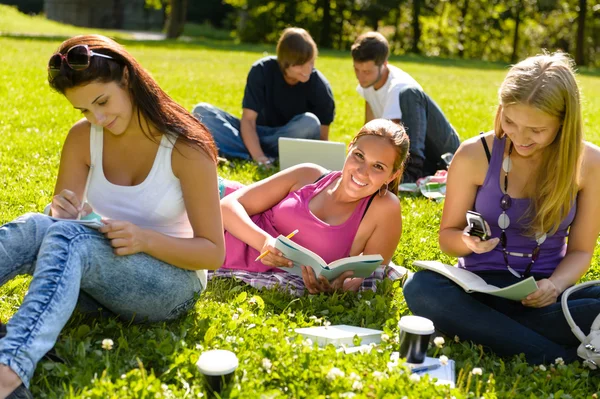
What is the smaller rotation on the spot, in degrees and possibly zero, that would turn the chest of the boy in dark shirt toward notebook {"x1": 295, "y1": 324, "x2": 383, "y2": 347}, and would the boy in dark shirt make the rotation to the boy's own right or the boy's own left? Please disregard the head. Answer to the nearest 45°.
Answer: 0° — they already face it

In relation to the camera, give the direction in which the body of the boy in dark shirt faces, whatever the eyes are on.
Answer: toward the camera

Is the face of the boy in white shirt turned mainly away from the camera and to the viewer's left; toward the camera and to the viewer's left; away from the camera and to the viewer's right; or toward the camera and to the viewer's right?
toward the camera and to the viewer's left

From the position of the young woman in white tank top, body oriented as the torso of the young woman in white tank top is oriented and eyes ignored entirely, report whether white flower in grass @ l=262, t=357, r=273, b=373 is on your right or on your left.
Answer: on your left

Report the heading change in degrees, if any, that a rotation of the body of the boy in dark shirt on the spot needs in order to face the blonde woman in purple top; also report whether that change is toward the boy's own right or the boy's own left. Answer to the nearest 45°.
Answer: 0° — they already face them

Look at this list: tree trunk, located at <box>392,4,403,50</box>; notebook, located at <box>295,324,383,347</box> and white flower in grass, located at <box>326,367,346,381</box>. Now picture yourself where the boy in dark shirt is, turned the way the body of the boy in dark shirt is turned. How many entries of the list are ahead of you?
2

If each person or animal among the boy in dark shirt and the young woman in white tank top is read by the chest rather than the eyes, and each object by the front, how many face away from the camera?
0

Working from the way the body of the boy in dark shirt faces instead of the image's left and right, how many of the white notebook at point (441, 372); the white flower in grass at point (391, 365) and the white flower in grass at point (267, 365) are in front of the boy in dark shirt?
3

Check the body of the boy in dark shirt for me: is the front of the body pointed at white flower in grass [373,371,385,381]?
yes

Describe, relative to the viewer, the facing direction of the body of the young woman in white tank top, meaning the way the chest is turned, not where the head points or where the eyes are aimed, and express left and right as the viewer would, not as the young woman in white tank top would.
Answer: facing the viewer and to the left of the viewer

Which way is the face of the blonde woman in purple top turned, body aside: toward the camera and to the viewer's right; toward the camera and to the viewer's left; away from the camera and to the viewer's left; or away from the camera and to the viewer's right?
toward the camera and to the viewer's left

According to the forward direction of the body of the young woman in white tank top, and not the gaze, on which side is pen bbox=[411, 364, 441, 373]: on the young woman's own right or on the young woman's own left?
on the young woman's own left

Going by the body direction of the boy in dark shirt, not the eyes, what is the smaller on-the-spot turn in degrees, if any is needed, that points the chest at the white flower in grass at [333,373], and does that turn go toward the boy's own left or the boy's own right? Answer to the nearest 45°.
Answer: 0° — they already face it

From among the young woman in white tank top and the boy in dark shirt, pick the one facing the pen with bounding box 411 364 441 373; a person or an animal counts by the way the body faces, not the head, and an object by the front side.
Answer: the boy in dark shirt

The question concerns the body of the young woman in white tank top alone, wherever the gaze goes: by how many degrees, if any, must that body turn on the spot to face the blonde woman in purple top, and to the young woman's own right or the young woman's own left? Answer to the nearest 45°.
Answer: approximately 135° to the young woman's own left

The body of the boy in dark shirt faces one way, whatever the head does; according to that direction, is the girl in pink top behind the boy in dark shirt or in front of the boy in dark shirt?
in front

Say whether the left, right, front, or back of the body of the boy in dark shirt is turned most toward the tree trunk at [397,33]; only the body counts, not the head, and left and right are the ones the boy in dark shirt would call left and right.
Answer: back
